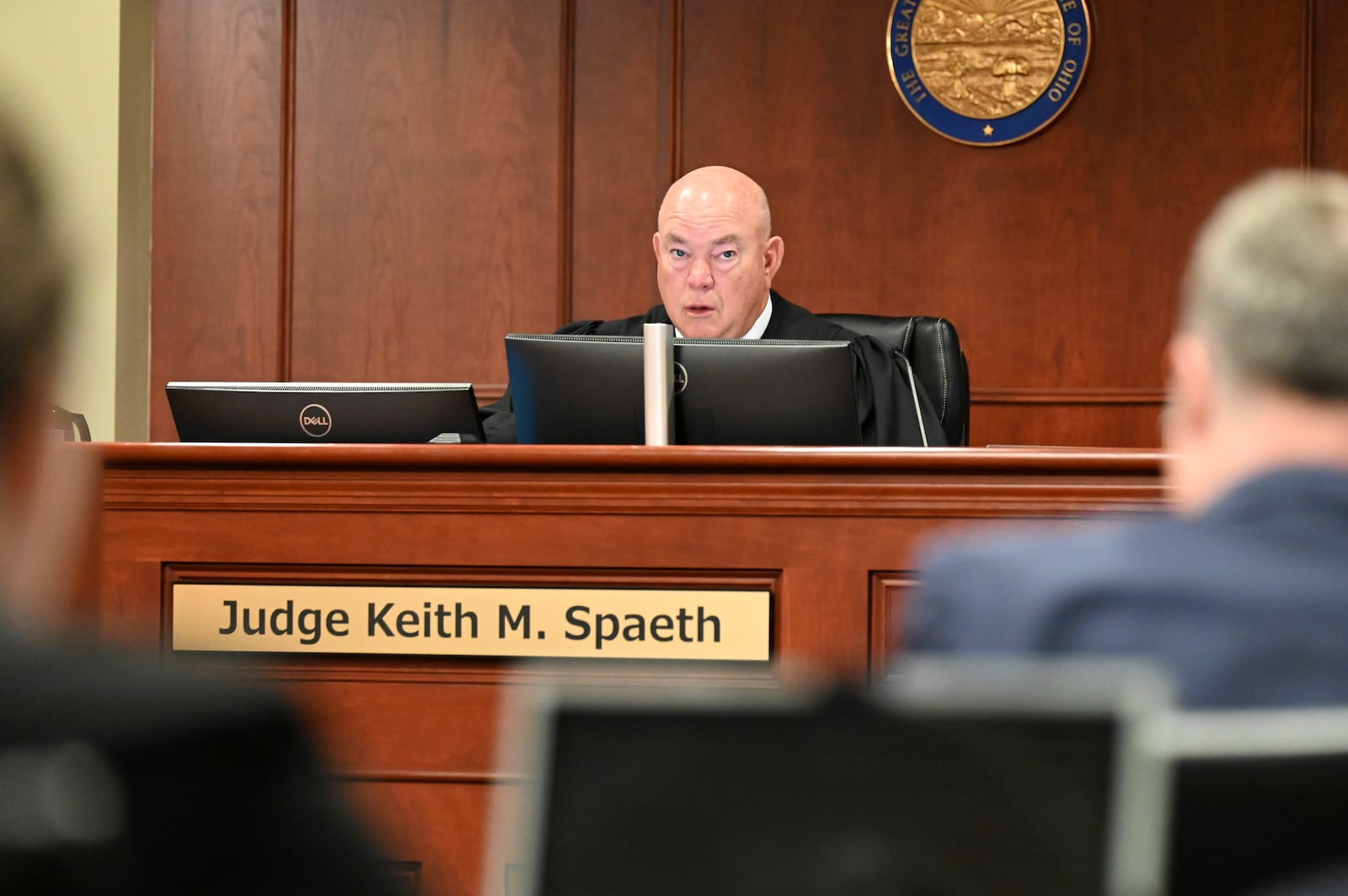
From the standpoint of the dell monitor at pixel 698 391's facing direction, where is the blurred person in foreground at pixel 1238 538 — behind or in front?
behind

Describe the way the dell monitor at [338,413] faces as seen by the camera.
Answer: facing away from the viewer

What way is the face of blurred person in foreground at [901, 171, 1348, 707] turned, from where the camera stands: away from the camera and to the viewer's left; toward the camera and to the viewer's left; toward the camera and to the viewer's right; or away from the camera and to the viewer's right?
away from the camera and to the viewer's left

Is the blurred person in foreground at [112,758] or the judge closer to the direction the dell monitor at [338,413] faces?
the judge

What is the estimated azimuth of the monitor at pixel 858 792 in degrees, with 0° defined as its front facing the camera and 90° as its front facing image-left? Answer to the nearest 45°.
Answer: approximately 0°

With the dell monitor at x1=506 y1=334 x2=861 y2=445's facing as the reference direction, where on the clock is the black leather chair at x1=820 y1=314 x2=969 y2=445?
The black leather chair is roughly at 1 o'clock from the dell monitor.

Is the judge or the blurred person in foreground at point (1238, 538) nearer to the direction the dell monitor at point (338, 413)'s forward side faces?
the judge

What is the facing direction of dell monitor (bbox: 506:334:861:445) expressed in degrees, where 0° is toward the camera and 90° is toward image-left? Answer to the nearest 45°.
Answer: approximately 180°
